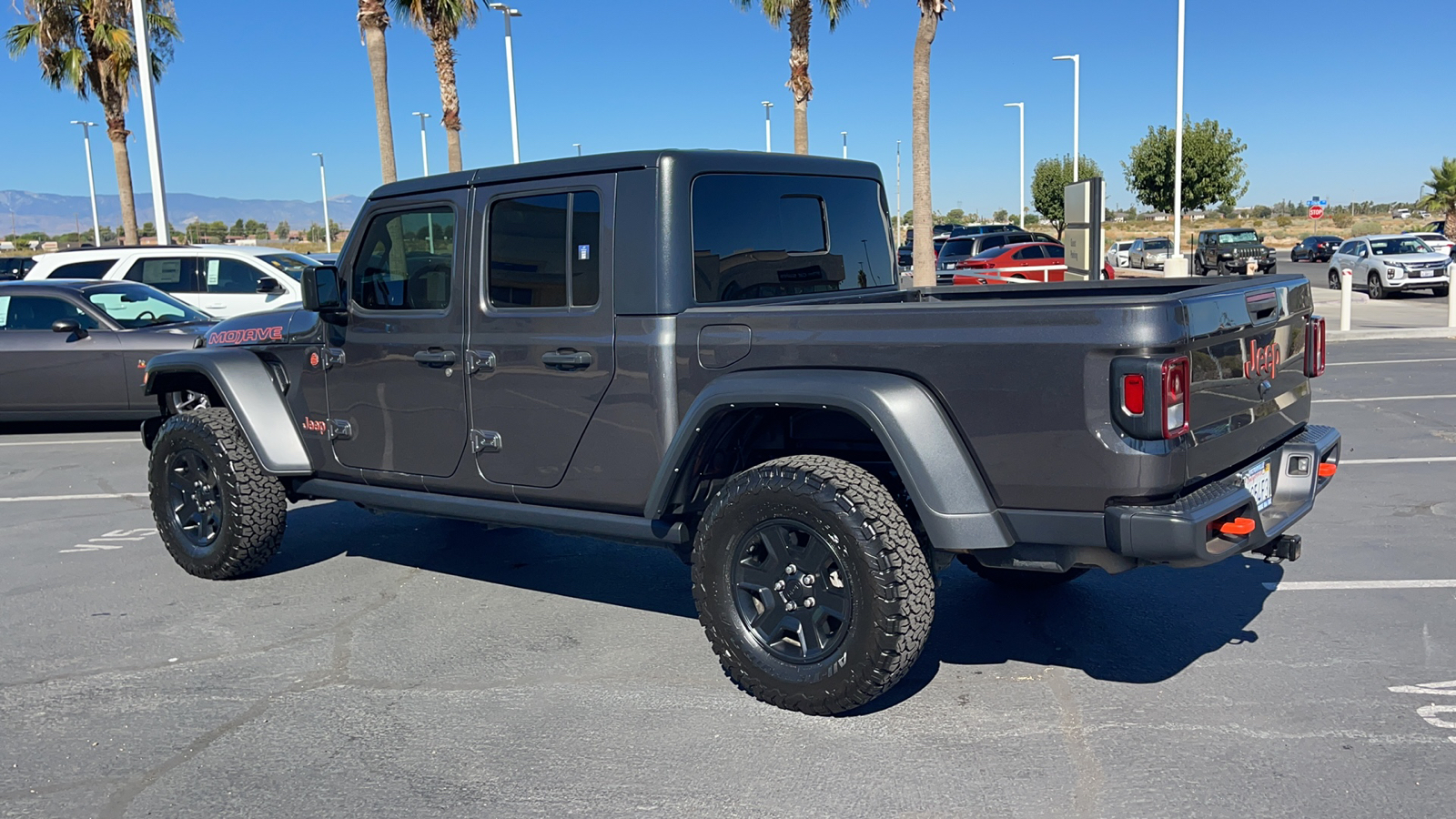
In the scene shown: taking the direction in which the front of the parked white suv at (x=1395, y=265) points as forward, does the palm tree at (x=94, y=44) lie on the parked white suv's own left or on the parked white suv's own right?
on the parked white suv's own right

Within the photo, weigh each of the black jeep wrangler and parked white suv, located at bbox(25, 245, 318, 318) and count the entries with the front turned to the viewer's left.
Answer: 0

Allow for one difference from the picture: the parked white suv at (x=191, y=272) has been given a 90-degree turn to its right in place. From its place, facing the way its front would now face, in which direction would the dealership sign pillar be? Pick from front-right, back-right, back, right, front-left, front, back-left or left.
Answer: left

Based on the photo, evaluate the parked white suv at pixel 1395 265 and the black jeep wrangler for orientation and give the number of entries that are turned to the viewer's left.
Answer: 0

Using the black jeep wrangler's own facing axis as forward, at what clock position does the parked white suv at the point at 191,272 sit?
The parked white suv is roughly at 2 o'clock from the black jeep wrangler.

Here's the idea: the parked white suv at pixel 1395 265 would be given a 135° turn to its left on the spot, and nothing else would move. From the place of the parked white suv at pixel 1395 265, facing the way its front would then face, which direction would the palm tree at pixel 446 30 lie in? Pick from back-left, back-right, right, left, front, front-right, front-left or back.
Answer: back-left

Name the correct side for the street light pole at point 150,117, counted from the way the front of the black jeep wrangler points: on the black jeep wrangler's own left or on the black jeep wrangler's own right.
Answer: on the black jeep wrangler's own right

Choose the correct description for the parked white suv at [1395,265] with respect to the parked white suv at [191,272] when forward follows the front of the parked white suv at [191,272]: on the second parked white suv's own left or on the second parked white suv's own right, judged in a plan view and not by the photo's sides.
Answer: on the second parked white suv's own left

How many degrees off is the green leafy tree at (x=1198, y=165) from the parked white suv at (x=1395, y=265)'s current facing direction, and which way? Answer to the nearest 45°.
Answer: approximately 135° to its left

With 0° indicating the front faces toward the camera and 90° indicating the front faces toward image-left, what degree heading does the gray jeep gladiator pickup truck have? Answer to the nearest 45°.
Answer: approximately 135°

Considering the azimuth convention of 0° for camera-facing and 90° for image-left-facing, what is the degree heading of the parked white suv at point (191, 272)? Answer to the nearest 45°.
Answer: approximately 315°

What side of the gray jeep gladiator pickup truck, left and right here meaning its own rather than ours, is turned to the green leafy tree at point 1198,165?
right

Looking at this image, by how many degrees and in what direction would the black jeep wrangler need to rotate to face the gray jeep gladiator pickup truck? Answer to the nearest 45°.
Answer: approximately 45° to its right

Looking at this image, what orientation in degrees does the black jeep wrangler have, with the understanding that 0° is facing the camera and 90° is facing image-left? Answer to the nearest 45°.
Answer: approximately 315°

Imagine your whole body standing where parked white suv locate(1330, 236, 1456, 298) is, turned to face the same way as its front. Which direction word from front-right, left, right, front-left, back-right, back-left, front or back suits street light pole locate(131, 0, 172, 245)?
right

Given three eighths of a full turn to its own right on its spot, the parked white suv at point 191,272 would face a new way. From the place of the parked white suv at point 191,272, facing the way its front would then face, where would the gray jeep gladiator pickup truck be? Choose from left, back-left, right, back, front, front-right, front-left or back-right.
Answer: left

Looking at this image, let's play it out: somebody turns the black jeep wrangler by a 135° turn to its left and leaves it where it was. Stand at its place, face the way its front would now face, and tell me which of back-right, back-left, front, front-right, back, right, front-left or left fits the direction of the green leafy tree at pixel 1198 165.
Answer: front
